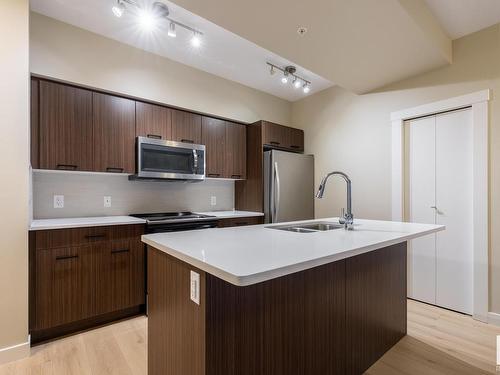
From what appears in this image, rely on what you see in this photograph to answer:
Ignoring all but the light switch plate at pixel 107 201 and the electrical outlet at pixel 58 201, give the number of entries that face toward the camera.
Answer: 2

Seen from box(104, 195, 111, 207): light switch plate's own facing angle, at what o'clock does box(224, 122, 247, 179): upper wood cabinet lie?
The upper wood cabinet is roughly at 9 o'clock from the light switch plate.

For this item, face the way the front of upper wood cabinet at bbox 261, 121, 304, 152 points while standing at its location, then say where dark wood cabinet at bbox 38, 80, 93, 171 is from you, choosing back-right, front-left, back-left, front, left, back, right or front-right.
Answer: right

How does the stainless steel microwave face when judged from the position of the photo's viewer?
facing the viewer and to the right of the viewer

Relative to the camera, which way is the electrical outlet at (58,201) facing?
toward the camera

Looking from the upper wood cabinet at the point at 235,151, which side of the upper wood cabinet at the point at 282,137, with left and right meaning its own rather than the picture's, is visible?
right

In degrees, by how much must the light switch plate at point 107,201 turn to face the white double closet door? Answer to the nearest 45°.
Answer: approximately 45° to its left

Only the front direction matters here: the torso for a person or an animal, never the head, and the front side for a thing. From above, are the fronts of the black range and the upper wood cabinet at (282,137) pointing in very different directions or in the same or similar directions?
same or similar directions

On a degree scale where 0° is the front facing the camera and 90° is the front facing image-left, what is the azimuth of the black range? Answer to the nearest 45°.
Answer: approximately 315°

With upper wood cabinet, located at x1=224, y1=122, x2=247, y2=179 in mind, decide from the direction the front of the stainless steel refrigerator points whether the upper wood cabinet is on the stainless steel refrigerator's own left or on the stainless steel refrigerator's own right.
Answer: on the stainless steel refrigerator's own right

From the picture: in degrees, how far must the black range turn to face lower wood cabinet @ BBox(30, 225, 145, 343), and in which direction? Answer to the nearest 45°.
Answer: approximately 135° to its right

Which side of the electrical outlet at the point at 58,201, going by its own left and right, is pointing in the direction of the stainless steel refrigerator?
left

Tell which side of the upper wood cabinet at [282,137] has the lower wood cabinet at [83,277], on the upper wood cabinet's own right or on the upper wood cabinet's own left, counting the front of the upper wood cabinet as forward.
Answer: on the upper wood cabinet's own right
